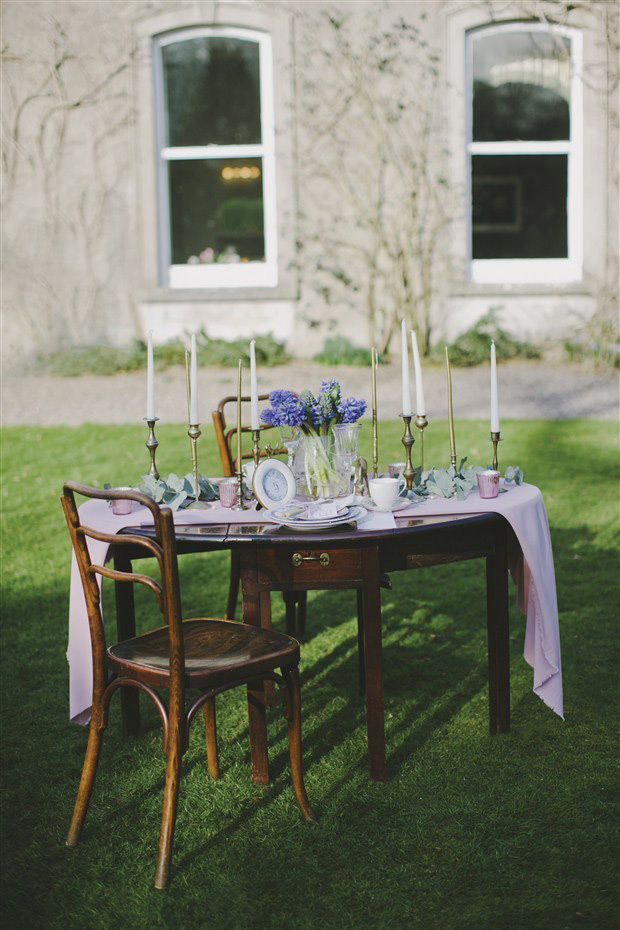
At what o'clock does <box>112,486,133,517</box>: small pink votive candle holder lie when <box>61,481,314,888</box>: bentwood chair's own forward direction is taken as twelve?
The small pink votive candle holder is roughly at 10 o'clock from the bentwood chair.

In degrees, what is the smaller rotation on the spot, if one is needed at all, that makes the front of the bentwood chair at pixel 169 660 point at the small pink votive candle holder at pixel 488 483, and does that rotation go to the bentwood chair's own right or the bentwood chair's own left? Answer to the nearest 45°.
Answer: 0° — it already faces it

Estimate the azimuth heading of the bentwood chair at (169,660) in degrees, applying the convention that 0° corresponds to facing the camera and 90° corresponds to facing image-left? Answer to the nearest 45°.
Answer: approximately 225°

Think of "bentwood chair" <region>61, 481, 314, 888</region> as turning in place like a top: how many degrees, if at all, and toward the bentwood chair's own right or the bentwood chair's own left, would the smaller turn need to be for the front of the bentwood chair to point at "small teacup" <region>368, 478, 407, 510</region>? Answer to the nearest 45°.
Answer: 0° — it already faces it

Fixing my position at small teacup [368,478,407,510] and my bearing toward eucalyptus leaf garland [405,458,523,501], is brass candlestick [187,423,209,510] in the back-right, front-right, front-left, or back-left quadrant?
back-left

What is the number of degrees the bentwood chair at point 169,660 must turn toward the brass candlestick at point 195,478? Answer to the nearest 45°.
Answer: approximately 45° to its left

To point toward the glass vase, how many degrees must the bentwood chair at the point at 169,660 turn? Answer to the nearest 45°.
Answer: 0° — it already faces it
